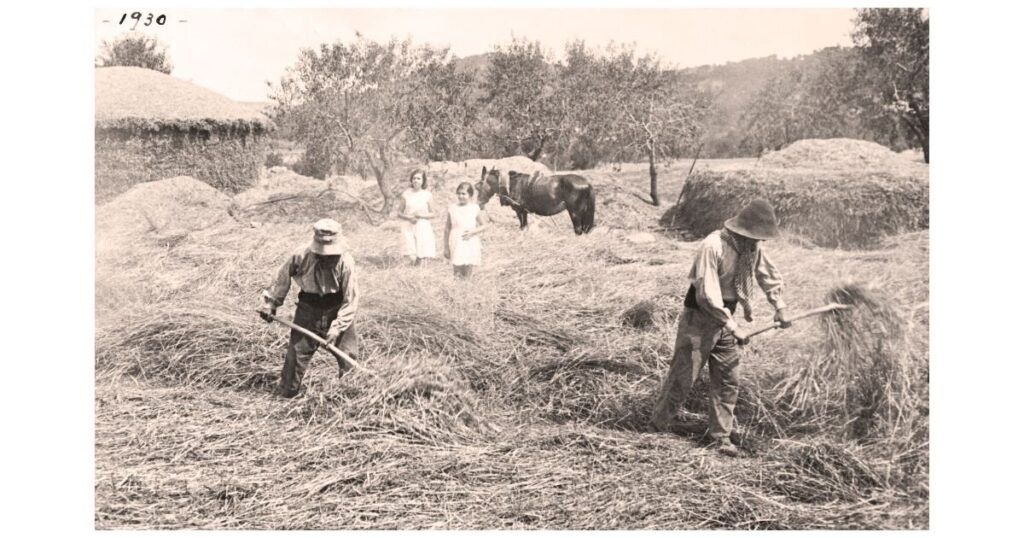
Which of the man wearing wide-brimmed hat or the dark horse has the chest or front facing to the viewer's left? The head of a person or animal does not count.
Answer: the dark horse

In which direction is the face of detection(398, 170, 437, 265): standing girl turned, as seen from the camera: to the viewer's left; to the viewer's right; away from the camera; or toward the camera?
toward the camera

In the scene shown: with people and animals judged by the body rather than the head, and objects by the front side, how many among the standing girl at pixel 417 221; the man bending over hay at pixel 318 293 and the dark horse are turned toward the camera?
2

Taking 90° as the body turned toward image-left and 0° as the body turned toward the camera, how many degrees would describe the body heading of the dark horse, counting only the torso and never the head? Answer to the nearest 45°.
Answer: approximately 90°

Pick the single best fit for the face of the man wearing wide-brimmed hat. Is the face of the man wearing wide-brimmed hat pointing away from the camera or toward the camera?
toward the camera

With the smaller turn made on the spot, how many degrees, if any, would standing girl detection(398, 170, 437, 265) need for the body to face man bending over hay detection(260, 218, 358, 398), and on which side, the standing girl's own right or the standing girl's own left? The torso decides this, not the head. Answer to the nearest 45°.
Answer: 0° — they already face them

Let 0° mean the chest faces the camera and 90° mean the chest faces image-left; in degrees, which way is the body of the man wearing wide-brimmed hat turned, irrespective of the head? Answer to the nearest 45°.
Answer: approximately 315°

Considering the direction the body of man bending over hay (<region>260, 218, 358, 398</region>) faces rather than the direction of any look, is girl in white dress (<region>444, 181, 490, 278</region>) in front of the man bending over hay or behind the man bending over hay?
behind

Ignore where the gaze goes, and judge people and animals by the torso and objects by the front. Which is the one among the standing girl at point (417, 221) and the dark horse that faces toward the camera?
the standing girl

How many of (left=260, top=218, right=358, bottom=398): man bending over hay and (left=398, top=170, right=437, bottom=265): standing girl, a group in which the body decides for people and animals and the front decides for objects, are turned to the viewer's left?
0

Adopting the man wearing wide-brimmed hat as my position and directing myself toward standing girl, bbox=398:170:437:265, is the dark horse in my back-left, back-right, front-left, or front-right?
front-right

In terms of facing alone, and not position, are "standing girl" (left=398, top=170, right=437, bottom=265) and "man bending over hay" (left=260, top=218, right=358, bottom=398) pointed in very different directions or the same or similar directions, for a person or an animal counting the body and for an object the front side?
same or similar directions

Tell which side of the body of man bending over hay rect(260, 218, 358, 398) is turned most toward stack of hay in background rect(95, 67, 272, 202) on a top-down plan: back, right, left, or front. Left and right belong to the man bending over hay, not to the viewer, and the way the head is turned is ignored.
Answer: back

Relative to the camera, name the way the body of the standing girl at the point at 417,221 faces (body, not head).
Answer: toward the camera

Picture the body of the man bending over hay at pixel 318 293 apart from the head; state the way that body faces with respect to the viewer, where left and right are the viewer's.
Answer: facing the viewer

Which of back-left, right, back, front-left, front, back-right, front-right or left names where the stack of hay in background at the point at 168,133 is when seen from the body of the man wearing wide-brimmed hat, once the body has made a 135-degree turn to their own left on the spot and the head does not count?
front-left
